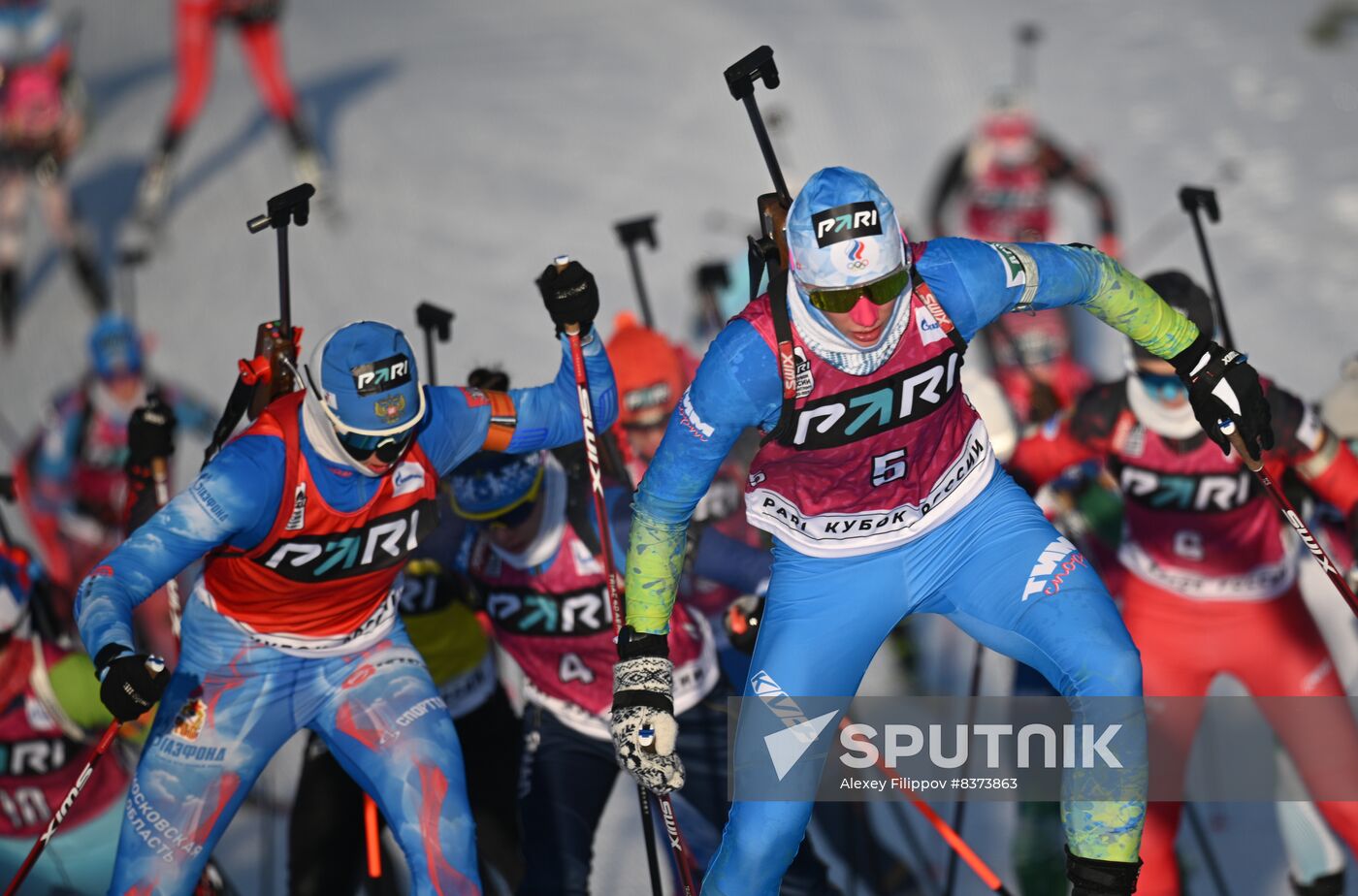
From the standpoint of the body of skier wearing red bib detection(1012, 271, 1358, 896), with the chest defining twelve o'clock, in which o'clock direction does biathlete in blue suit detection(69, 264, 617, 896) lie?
The biathlete in blue suit is roughly at 2 o'clock from the skier wearing red bib.

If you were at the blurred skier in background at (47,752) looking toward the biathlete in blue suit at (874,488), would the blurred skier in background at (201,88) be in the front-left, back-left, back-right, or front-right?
back-left

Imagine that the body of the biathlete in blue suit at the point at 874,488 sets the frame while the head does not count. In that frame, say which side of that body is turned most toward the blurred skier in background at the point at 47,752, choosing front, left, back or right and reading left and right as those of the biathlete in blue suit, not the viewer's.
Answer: right

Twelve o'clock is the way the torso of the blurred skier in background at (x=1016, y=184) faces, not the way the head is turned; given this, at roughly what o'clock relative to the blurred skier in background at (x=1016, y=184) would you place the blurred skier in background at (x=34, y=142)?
the blurred skier in background at (x=34, y=142) is roughly at 3 o'clock from the blurred skier in background at (x=1016, y=184).

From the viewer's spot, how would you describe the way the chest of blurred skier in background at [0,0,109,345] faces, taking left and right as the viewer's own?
facing the viewer

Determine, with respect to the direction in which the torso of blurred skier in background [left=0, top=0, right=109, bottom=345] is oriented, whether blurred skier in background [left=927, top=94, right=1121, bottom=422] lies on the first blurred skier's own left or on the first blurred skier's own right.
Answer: on the first blurred skier's own left

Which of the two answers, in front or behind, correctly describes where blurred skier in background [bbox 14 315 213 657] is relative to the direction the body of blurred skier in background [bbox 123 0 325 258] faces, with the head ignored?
in front

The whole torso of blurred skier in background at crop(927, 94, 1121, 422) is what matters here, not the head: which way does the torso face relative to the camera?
toward the camera

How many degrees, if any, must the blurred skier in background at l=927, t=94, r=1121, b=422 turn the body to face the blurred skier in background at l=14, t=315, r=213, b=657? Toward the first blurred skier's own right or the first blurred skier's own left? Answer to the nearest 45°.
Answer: approximately 45° to the first blurred skier's own right

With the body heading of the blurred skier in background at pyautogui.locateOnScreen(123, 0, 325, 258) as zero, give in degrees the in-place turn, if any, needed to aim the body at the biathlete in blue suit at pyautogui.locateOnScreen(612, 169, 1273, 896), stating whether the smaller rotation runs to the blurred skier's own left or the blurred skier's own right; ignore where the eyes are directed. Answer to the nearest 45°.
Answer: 0° — they already face them

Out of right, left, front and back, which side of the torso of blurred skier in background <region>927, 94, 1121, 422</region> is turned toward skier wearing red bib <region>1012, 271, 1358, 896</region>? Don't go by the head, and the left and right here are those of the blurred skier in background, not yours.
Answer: front

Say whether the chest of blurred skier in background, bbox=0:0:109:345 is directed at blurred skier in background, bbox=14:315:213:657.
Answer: yes

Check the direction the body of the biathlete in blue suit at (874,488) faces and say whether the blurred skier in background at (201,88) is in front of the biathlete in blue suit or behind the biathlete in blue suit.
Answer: behind

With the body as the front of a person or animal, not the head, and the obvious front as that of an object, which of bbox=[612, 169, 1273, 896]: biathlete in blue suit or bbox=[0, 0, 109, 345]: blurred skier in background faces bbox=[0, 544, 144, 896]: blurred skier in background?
bbox=[0, 0, 109, 345]: blurred skier in background
